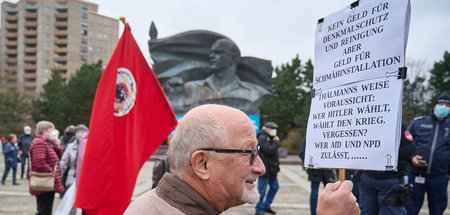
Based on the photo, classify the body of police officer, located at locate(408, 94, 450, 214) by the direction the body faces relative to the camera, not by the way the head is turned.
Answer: toward the camera

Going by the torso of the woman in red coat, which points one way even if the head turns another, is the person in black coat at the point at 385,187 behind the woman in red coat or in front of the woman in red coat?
in front

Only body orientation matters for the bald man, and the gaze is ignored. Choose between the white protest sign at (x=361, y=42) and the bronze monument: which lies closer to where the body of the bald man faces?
the white protest sign

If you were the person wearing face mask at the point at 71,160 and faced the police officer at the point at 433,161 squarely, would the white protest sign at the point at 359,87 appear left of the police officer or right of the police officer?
right

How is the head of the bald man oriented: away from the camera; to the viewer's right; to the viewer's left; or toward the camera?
to the viewer's right

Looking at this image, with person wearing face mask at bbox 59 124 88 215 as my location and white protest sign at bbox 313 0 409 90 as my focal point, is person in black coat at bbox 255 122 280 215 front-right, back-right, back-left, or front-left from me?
front-left

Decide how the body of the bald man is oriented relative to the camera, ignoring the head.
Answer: to the viewer's right

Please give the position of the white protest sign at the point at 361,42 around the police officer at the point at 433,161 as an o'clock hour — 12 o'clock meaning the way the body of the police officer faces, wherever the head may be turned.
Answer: The white protest sign is roughly at 12 o'clock from the police officer.
